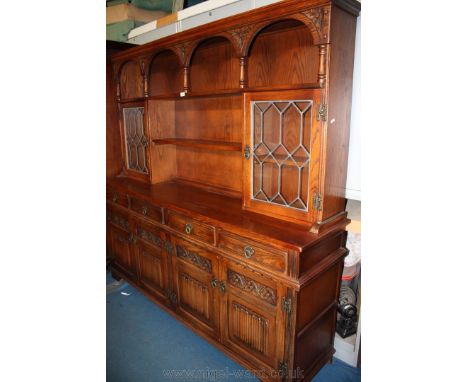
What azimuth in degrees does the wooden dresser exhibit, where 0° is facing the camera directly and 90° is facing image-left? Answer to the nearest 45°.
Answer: approximately 45°
